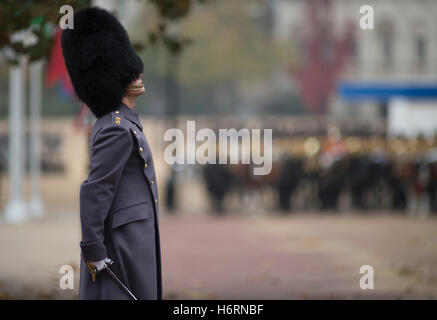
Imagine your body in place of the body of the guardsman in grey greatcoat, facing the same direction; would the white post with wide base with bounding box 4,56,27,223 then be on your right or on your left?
on your left

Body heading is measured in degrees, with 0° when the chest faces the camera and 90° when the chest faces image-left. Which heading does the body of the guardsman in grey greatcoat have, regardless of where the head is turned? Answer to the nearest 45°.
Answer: approximately 270°
